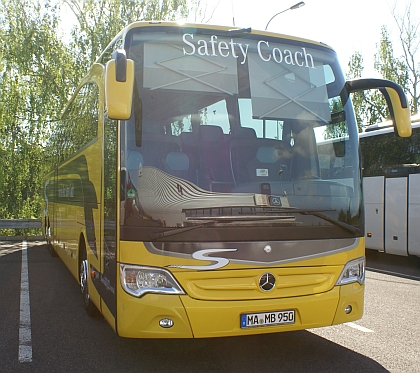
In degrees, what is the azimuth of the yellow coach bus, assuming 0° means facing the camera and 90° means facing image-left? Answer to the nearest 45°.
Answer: approximately 315°

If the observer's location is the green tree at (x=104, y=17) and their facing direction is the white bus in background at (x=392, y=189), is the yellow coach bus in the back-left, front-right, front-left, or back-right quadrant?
front-right

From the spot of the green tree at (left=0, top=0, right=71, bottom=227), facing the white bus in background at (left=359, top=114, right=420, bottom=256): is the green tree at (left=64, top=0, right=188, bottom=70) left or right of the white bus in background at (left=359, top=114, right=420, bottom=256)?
left

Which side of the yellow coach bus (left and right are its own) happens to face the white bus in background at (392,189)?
left

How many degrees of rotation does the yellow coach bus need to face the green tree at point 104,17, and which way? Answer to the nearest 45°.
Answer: approximately 135° to its left

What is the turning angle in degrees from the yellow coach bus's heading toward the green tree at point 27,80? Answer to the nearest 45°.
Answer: approximately 180°
